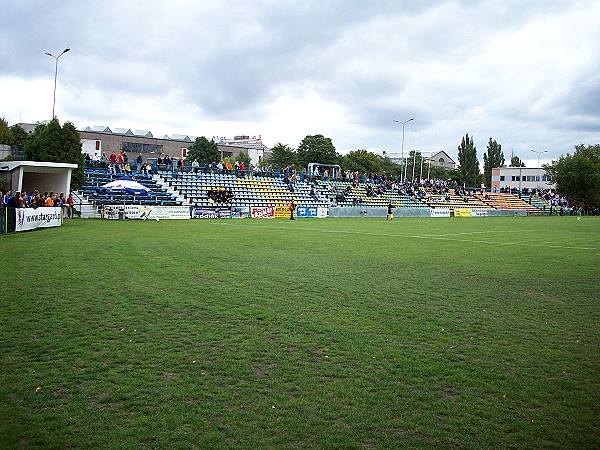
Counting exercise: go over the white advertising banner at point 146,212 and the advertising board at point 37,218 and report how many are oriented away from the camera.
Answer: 0

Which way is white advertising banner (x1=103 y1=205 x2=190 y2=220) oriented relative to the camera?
toward the camera

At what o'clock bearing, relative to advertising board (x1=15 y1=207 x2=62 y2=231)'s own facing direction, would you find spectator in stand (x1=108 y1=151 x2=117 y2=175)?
The spectator in stand is roughly at 8 o'clock from the advertising board.

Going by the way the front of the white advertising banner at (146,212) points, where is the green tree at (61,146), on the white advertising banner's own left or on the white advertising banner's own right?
on the white advertising banner's own right

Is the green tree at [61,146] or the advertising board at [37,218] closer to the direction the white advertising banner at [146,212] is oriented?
the advertising board

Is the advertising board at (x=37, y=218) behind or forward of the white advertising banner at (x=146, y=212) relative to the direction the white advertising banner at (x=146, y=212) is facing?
forward
